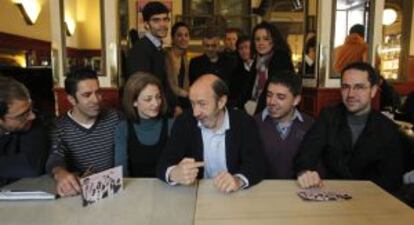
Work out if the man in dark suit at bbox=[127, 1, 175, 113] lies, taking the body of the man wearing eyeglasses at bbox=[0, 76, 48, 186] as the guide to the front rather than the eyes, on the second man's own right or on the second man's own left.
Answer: on the second man's own left

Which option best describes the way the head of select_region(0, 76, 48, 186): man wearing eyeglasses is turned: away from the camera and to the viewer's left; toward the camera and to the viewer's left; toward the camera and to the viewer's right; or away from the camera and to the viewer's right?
toward the camera and to the viewer's right

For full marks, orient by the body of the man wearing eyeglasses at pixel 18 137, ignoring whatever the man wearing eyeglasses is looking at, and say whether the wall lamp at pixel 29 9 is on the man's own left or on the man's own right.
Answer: on the man's own left

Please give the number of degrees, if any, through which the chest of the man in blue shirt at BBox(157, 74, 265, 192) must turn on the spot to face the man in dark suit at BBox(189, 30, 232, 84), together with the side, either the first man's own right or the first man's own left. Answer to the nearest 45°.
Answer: approximately 180°

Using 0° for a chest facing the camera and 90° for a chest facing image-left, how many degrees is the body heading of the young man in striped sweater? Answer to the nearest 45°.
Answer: approximately 315°

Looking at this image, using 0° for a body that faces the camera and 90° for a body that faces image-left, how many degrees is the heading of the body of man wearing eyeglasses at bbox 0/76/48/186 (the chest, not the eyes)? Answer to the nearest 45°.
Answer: approximately 315°

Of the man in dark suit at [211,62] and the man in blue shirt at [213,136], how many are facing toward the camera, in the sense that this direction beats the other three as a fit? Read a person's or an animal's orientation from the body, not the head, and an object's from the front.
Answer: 2

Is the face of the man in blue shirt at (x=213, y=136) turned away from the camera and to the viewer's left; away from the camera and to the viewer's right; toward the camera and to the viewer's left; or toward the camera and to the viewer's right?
toward the camera and to the viewer's left

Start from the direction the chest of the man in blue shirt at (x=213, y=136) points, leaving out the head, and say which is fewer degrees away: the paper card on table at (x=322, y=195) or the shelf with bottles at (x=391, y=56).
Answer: the paper card on table

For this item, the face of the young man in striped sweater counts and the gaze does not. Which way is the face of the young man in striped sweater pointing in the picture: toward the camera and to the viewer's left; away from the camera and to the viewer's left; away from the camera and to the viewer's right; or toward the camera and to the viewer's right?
toward the camera and to the viewer's right

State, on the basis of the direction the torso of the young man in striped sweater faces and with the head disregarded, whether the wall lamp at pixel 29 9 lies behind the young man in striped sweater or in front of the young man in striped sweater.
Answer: behind
